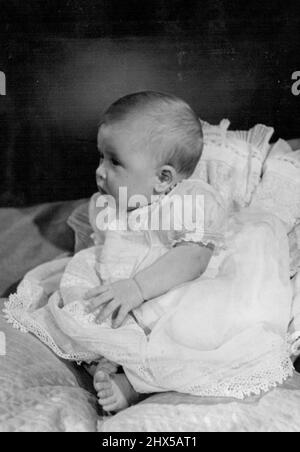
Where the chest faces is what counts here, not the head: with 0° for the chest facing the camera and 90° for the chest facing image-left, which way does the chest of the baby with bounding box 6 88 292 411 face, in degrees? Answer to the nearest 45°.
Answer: approximately 45°

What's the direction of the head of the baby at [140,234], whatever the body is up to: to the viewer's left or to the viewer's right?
to the viewer's left

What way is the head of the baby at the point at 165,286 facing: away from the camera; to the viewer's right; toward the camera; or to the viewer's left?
to the viewer's left
